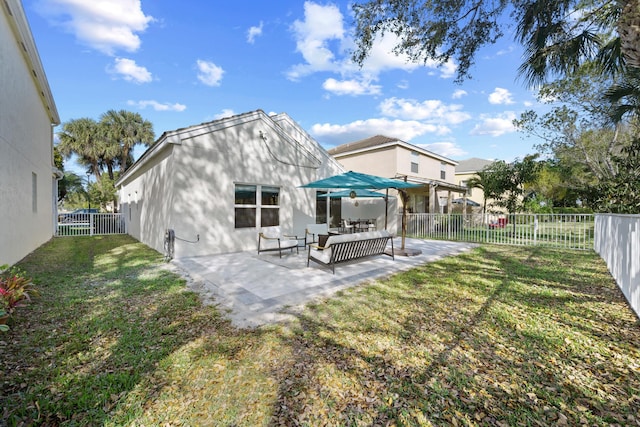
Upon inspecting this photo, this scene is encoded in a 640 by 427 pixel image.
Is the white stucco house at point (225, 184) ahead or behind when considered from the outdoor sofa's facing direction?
ahead

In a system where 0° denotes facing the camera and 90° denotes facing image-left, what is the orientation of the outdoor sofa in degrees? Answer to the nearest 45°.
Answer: approximately 135°

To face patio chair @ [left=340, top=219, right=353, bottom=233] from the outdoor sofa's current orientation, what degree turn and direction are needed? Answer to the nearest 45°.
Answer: approximately 45° to its right

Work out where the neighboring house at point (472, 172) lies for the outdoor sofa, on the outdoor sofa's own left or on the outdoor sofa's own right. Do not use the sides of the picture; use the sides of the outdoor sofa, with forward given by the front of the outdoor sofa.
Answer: on the outdoor sofa's own right

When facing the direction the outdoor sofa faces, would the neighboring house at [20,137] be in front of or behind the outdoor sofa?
in front

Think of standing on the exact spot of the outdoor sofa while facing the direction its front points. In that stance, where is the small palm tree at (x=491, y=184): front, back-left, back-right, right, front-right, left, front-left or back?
right

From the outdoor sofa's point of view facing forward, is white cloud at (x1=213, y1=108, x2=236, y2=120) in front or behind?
in front

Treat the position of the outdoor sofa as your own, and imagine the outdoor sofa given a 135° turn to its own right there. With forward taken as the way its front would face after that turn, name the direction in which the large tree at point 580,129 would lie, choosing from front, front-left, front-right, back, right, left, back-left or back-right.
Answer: front-left

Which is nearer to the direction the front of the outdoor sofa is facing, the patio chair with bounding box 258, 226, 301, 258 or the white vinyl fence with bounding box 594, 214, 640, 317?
the patio chair

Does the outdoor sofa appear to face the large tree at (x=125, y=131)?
yes

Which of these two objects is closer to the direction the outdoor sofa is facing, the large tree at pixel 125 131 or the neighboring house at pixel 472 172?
the large tree
